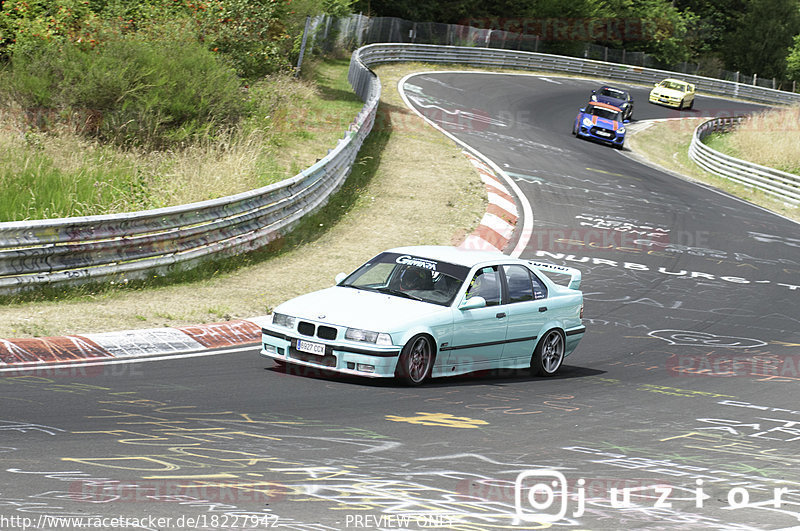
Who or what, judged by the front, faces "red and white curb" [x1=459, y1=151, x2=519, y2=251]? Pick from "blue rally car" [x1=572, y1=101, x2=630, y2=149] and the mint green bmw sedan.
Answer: the blue rally car

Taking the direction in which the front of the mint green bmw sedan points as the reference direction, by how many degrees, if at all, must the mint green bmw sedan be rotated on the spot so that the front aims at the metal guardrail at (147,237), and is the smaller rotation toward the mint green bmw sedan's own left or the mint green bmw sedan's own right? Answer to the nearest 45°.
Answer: approximately 90° to the mint green bmw sedan's own right

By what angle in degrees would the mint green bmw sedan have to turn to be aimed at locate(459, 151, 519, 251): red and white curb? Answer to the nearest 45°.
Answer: approximately 135° to its right

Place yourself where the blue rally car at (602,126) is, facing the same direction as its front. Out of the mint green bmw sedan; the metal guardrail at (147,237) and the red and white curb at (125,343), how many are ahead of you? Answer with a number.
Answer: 3

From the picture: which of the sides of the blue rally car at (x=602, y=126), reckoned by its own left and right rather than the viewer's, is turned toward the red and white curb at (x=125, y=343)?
front

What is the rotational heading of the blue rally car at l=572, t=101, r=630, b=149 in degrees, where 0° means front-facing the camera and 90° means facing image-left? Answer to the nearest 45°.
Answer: approximately 0°

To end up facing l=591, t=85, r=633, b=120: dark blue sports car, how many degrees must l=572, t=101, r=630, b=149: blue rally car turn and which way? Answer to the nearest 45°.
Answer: approximately 180°

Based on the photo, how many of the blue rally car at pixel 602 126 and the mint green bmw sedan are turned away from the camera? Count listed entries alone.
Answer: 0

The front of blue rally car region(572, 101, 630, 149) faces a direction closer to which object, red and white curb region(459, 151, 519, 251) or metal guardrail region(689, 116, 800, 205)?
the red and white curb

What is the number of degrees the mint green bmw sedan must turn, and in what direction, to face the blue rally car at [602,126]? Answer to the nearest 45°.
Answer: approximately 135° to its right
